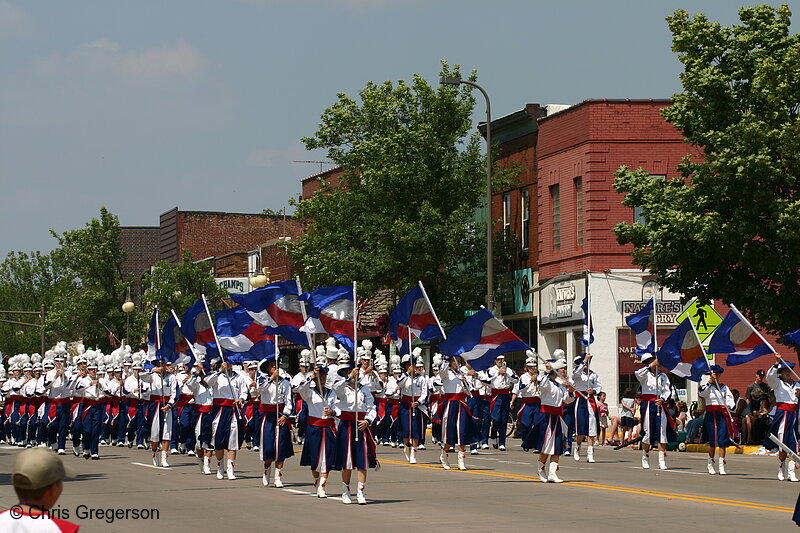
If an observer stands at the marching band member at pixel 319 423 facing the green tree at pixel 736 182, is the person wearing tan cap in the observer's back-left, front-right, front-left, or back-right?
back-right

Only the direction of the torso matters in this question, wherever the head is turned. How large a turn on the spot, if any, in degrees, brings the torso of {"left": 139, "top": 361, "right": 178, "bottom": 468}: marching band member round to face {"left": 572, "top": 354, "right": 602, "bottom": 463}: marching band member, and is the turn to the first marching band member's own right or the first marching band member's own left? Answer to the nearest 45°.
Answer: approximately 90° to the first marching band member's own left

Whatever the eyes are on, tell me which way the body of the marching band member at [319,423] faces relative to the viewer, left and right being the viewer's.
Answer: facing the viewer

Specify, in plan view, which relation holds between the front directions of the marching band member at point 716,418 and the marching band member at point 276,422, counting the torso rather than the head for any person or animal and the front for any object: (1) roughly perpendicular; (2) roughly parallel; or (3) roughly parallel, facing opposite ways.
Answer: roughly parallel

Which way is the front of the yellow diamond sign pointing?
toward the camera

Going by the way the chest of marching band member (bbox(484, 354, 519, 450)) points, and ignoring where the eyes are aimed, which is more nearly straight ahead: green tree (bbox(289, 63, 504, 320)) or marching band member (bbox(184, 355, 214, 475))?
the marching band member

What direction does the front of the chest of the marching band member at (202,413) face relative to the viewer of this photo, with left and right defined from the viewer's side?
facing the viewer and to the right of the viewer

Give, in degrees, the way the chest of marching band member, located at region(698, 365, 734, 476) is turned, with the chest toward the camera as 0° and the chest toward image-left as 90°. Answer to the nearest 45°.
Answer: approximately 0°

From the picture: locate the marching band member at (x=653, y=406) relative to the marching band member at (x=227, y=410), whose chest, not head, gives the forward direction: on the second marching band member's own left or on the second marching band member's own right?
on the second marching band member's own left

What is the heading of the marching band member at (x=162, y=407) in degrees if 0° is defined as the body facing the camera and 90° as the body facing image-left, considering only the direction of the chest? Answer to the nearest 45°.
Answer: approximately 0°

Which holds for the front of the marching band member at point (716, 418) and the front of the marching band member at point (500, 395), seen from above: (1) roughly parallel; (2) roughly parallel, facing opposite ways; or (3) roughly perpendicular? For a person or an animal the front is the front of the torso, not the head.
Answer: roughly parallel

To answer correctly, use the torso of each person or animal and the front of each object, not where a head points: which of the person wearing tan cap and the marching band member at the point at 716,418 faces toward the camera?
the marching band member

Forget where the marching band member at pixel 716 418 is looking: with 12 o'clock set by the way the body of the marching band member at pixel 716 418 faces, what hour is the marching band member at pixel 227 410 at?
the marching band member at pixel 227 410 is roughly at 2 o'clock from the marching band member at pixel 716 418.

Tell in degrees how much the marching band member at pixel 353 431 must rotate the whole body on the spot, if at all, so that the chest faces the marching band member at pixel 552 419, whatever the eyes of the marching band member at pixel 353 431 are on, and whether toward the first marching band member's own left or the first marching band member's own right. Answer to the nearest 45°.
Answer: approximately 135° to the first marching band member's own left

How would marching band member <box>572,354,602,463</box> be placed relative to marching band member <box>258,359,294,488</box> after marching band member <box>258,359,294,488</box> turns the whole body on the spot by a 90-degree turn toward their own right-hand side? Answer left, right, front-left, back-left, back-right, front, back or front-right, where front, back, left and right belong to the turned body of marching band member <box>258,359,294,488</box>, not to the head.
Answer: back-right

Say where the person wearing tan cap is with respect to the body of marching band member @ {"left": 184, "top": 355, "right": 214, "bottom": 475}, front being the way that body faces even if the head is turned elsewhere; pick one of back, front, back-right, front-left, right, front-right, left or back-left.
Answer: front-right

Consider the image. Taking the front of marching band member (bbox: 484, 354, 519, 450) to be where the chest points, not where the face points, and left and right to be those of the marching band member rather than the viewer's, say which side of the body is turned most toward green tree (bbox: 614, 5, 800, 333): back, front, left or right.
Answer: left

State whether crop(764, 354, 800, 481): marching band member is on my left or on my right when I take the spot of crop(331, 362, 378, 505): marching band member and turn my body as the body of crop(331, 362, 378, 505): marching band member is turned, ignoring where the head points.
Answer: on my left

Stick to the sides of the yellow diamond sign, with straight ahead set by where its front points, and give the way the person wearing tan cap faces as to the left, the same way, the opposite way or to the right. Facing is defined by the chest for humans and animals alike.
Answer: the opposite way
